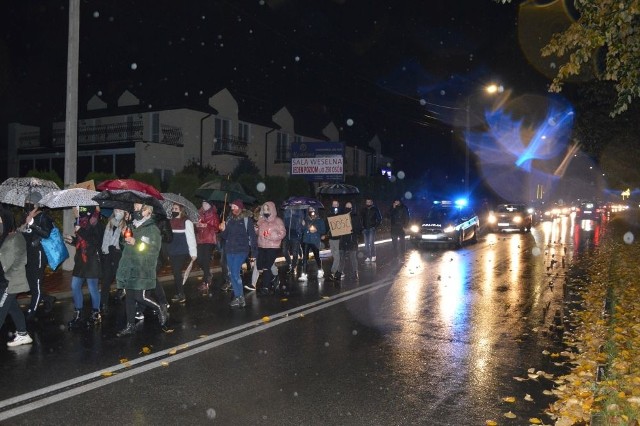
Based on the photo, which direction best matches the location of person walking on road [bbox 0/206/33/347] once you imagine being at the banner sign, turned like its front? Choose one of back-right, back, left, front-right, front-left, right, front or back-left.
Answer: front

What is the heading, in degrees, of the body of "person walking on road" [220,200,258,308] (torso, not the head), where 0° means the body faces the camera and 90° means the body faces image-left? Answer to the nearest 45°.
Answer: approximately 45°

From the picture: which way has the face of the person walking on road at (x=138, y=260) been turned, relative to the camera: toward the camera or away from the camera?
toward the camera

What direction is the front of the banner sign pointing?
toward the camera

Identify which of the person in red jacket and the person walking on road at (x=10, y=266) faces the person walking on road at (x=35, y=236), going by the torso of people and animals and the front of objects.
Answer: the person in red jacket

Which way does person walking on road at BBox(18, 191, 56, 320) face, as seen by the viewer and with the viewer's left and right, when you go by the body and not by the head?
facing the viewer and to the left of the viewer

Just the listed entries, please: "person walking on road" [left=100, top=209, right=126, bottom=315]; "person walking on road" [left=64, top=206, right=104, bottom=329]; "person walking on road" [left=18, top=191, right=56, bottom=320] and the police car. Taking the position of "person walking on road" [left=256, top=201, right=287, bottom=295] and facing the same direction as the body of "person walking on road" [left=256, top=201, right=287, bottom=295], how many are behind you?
1

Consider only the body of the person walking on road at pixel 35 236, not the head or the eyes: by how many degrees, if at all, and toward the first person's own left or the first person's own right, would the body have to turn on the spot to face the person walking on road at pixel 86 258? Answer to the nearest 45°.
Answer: approximately 135° to the first person's own left

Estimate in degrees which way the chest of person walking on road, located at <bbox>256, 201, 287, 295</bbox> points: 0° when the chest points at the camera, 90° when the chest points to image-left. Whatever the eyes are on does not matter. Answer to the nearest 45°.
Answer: approximately 45°
